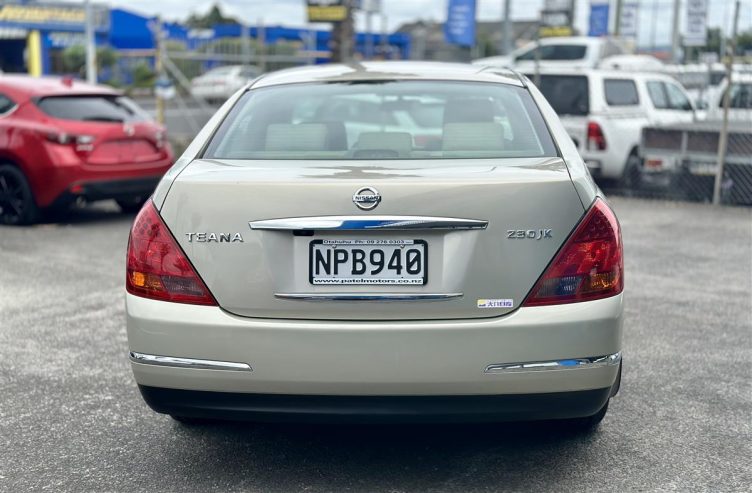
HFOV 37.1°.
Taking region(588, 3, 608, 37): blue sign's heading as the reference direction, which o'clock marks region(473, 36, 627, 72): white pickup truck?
The white pickup truck is roughly at 12 o'clock from the blue sign.

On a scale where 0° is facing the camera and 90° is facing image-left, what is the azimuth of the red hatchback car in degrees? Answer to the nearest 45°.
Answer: approximately 135°

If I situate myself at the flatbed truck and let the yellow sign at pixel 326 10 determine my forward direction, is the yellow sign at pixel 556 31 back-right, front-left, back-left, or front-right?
front-right

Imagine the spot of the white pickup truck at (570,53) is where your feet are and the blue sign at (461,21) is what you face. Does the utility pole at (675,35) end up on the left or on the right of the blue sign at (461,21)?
right

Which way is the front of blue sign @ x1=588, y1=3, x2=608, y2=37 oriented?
toward the camera

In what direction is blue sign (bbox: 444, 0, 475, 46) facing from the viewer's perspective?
toward the camera

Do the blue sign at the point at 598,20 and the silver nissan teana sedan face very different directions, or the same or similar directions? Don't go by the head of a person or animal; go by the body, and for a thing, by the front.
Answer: very different directions

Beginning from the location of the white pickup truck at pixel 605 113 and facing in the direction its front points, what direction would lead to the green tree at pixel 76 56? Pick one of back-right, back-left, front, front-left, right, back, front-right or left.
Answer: left

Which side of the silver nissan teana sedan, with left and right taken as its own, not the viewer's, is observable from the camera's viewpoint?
back

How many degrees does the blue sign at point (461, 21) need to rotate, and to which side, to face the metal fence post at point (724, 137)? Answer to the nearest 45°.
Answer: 0° — it already faces it

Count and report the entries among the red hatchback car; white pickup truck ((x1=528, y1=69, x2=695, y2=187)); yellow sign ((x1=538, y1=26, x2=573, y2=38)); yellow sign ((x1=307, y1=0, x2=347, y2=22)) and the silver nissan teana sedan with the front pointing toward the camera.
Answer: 2

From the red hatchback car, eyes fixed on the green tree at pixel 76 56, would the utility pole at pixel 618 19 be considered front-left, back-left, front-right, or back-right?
front-right

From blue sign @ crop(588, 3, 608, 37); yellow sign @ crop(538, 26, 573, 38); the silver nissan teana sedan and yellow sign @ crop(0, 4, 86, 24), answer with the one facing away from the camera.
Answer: the silver nissan teana sedan

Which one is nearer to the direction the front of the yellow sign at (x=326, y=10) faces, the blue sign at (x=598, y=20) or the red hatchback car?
the red hatchback car
